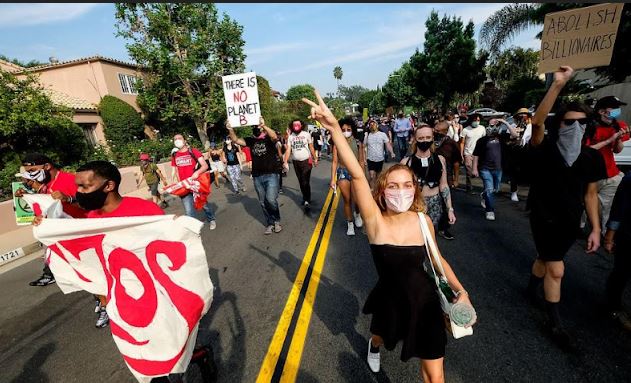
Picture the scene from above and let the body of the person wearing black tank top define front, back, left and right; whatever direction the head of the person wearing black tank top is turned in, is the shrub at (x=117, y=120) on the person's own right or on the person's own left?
on the person's own right

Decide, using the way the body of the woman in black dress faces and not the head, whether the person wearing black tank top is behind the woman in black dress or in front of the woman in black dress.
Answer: behind

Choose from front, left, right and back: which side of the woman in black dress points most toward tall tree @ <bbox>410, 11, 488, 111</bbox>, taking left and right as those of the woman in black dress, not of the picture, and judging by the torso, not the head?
back

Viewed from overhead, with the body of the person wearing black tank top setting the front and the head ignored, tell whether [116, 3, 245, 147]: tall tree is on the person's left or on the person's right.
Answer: on the person's right

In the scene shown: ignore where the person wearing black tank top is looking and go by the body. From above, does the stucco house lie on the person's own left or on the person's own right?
on the person's own right

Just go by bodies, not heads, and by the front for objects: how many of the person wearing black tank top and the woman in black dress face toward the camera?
2

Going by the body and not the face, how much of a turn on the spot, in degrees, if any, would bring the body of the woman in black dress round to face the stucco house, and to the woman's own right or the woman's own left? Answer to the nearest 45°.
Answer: approximately 135° to the woman's own right

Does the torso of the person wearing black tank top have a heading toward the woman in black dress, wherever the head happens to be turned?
yes
